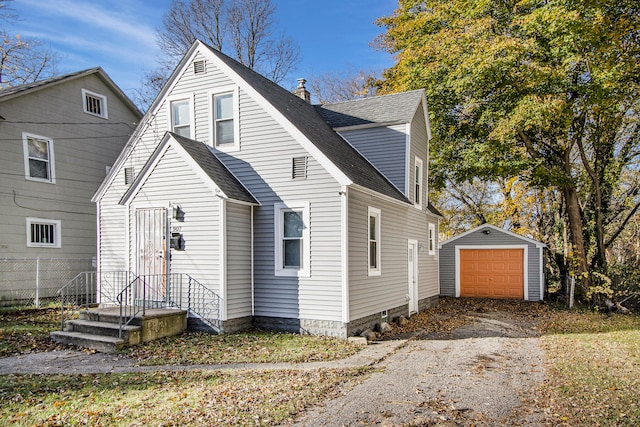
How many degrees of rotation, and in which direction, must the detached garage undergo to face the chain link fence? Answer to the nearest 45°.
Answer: approximately 45° to its right

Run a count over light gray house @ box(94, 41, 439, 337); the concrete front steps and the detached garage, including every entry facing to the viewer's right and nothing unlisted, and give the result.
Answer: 0

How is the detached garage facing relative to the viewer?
toward the camera

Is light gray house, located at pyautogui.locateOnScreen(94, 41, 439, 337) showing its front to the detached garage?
no

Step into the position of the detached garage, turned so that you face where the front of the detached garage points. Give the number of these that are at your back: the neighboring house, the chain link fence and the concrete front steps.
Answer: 0

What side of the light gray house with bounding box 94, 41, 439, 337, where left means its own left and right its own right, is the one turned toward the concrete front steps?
front

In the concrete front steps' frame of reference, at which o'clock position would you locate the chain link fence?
The chain link fence is roughly at 4 o'clock from the concrete front steps.

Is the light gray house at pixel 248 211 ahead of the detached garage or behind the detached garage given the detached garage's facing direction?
ahead

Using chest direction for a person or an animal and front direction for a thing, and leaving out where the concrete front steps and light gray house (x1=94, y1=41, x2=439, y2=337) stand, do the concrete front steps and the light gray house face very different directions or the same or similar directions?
same or similar directions

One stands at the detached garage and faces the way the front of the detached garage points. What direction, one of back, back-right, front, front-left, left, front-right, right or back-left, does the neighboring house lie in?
front-right

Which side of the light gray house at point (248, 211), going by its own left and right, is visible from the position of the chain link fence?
right

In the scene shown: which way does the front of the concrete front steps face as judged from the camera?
facing the viewer and to the left of the viewer

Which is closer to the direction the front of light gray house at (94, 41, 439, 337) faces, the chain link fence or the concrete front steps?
the concrete front steps
